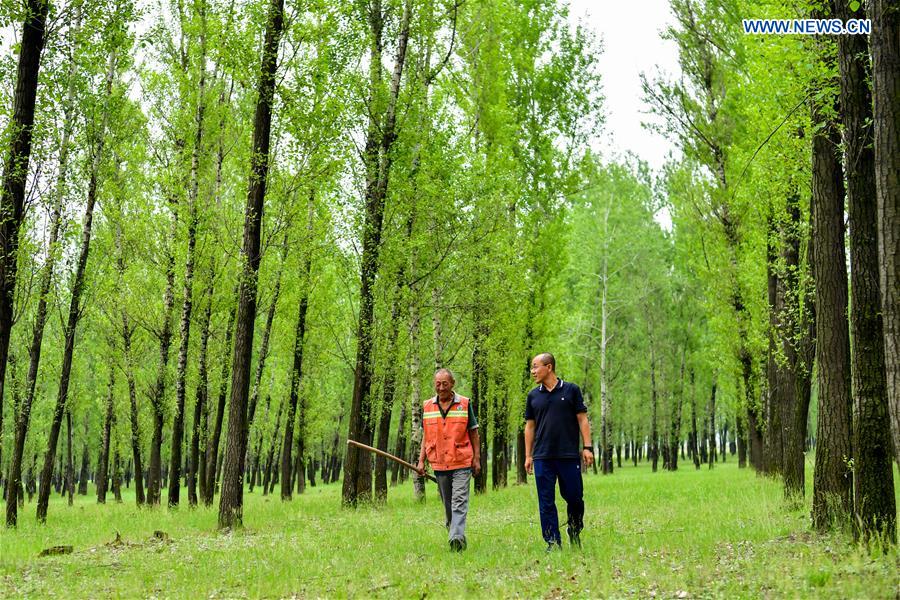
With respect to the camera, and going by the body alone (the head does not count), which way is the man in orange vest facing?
toward the camera

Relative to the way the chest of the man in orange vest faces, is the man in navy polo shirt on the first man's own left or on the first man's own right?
on the first man's own left
